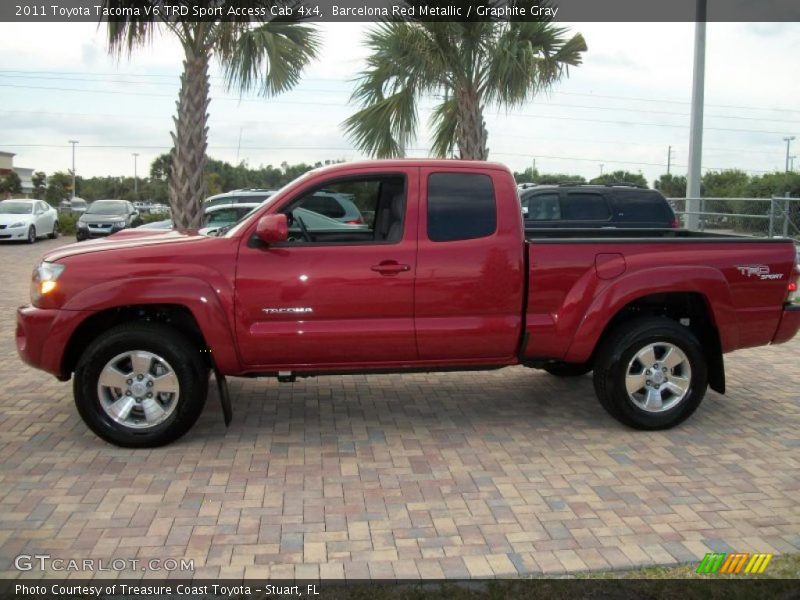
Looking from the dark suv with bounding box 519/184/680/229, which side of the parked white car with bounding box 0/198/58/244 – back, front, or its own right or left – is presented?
left

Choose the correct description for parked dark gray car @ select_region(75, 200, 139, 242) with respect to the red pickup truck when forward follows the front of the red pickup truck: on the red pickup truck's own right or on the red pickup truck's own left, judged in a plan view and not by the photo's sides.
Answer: on the red pickup truck's own right

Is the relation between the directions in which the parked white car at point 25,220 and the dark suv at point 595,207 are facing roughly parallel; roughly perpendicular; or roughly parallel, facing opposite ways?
roughly perpendicular

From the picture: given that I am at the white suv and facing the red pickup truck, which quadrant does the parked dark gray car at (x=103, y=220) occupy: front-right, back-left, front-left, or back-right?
back-right

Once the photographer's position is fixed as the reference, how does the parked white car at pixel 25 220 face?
facing the viewer and to the left of the viewer

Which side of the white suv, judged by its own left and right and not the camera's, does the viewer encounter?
left

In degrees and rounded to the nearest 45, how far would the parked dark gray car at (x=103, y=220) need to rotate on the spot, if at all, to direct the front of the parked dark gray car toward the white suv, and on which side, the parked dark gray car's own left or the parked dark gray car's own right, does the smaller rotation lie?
approximately 45° to the parked dark gray car's own left

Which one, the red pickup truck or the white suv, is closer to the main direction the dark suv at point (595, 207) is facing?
the white suv

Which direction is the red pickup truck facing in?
to the viewer's left

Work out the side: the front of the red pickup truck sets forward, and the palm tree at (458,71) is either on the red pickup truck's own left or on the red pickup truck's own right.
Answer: on the red pickup truck's own right

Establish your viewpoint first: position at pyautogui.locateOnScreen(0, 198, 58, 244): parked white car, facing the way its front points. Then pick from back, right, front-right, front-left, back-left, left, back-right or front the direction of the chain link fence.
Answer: left

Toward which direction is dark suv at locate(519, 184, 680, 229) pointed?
to the viewer's left
